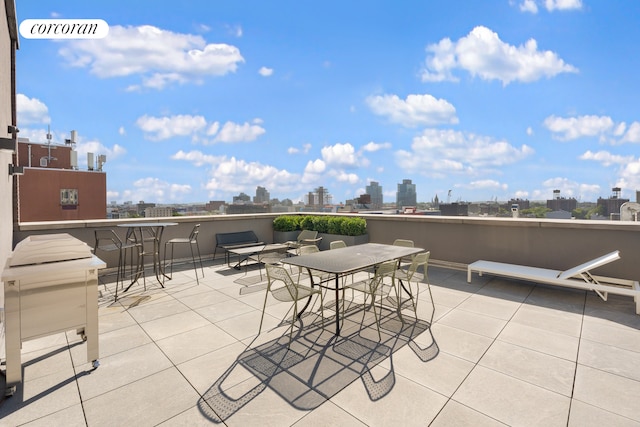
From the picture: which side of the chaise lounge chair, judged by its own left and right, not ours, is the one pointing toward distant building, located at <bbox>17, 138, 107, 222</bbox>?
front

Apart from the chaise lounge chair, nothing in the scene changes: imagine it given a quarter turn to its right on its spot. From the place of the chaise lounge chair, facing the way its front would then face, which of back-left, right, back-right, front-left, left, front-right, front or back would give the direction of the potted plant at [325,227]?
left

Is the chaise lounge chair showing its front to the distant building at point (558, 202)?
no

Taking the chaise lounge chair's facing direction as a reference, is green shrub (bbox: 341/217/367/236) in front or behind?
in front

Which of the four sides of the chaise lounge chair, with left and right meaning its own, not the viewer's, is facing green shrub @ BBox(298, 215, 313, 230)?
front

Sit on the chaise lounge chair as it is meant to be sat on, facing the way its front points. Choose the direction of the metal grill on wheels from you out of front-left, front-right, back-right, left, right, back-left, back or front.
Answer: front-left

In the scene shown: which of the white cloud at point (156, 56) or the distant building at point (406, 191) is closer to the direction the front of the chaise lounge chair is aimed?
the white cloud

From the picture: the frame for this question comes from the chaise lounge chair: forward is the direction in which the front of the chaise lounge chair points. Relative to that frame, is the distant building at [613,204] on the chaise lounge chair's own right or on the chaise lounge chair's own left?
on the chaise lounge chair's own right

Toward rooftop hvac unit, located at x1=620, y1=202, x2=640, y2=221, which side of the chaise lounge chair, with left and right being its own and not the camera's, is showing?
right

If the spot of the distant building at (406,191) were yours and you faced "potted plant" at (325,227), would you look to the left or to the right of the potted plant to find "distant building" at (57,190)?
right

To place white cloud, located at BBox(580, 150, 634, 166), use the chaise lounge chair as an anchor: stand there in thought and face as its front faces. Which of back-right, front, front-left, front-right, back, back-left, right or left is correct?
right

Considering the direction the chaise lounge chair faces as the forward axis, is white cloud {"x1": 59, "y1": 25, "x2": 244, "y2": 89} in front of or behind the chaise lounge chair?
in front

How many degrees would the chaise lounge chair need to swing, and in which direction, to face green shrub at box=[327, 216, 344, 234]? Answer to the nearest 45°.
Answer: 0° — it already faces it

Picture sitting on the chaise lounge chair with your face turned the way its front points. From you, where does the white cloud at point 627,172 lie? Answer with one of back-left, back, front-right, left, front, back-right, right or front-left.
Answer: right

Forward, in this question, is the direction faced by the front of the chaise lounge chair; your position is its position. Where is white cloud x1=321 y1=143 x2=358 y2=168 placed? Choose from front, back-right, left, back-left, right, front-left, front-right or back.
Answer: front-right

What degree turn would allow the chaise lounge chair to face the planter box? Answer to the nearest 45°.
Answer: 0° — it already faces it

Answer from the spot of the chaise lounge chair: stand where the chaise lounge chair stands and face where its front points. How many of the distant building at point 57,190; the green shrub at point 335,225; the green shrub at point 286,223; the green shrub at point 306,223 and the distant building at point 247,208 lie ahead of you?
5

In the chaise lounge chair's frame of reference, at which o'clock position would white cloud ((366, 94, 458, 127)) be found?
The white cloud is roughly at 2 o'clock from the chaise lounge chair.

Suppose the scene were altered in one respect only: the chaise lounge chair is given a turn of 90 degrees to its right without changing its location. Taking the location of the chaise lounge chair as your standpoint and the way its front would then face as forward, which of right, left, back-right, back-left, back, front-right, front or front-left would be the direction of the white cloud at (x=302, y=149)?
front-left

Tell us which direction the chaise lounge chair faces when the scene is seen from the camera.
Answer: facing to the left of the viewer
